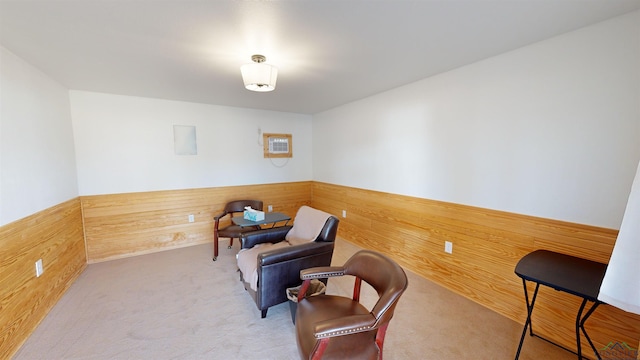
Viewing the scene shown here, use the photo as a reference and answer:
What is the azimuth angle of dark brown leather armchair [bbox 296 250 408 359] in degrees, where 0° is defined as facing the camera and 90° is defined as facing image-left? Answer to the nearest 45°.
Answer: approximately 90°

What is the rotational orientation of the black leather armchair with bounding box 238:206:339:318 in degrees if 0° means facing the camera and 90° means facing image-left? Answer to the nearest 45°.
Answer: approximately 45°
